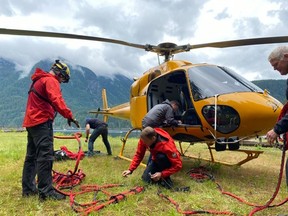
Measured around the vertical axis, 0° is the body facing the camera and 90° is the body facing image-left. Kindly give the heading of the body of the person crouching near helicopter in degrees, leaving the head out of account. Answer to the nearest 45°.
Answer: approximately 45°

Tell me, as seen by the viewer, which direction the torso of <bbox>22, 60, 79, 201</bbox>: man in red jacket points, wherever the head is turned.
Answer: to the viewer's right

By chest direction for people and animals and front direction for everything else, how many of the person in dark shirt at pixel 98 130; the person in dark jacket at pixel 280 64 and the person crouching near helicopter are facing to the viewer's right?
0

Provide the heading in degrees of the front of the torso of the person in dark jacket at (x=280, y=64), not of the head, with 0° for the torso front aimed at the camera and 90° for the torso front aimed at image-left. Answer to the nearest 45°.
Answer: approximately 90°

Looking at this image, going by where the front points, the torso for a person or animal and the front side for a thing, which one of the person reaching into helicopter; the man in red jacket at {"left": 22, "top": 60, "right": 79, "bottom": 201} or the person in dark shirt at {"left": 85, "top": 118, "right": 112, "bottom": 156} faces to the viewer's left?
the person in dark shirt

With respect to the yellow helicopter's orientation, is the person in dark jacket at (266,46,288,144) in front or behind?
in front

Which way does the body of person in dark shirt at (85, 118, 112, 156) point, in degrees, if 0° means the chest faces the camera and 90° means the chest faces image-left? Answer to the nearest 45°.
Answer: approximately 90°

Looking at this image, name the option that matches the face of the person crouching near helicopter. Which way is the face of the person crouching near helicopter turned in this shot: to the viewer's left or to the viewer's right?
to the viewer's left

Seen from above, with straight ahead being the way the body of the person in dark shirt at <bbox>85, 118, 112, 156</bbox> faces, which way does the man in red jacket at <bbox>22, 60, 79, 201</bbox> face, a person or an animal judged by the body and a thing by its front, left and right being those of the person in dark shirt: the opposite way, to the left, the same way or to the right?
the opposite way

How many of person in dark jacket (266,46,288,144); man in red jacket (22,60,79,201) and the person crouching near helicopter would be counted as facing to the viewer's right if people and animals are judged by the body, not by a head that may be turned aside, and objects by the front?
1

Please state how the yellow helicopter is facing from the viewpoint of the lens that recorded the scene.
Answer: facing the viewer and to the right of the viewer

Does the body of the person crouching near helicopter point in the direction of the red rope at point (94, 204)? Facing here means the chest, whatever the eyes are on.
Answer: yes

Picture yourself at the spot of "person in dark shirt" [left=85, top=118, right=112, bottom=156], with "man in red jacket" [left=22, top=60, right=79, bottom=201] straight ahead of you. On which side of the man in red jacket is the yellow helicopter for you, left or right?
left

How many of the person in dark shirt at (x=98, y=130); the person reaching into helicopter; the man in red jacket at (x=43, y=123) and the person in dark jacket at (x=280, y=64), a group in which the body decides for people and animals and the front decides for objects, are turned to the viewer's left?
2

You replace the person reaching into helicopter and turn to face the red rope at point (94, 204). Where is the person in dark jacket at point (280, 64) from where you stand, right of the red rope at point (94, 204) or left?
left
